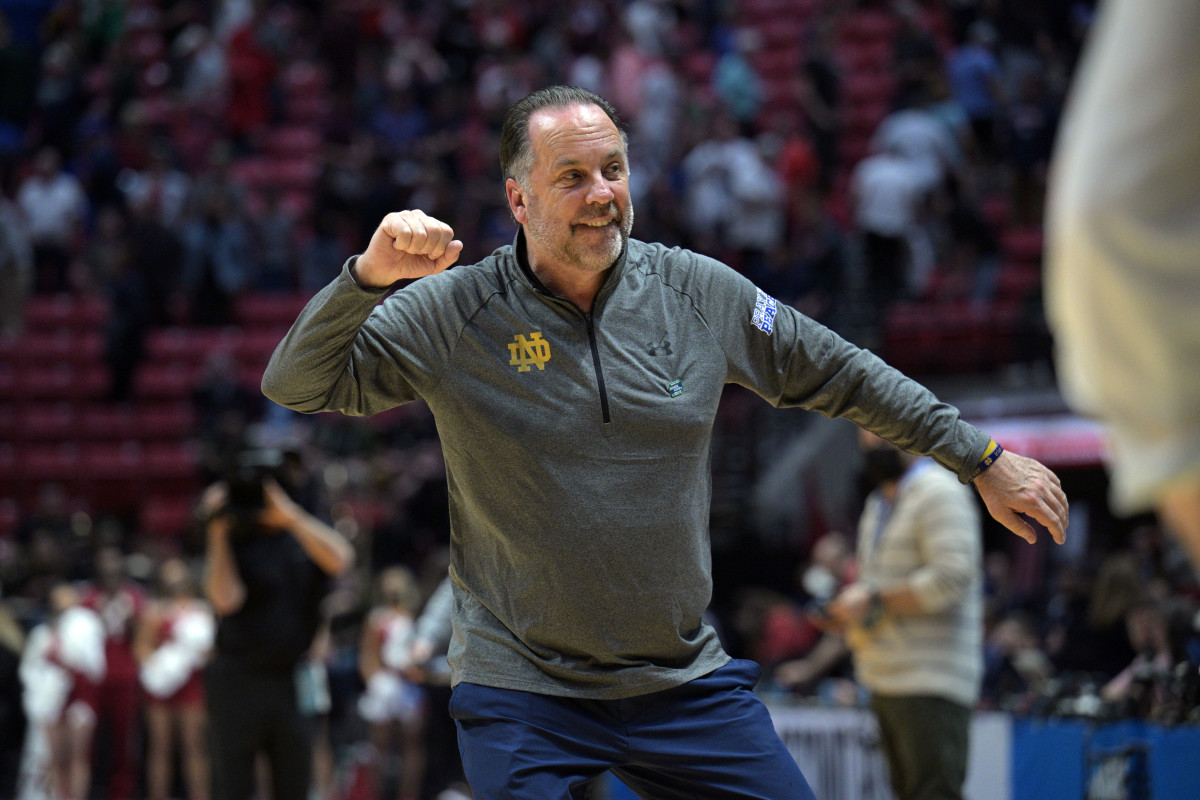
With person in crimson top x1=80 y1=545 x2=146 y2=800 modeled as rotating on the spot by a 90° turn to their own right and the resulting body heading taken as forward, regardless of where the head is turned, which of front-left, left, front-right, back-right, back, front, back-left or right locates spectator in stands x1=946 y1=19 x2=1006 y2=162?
back

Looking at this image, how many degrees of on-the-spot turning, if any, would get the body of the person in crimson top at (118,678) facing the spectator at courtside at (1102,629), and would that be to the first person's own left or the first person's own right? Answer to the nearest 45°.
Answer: approximately 45° to the first person's own left

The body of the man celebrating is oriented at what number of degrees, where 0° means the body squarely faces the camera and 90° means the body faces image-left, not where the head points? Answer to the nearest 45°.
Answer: approximately 0°

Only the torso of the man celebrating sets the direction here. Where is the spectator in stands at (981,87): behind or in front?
behind

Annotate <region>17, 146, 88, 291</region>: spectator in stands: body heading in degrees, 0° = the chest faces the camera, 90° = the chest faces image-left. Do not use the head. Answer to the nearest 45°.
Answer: approximately 0°

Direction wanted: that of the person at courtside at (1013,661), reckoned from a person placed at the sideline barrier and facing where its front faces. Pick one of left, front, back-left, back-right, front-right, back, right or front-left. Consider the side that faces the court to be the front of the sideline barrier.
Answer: back
